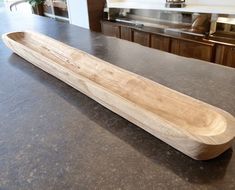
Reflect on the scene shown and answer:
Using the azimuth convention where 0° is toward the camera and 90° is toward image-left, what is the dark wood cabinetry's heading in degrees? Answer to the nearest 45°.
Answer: approximately 45°
